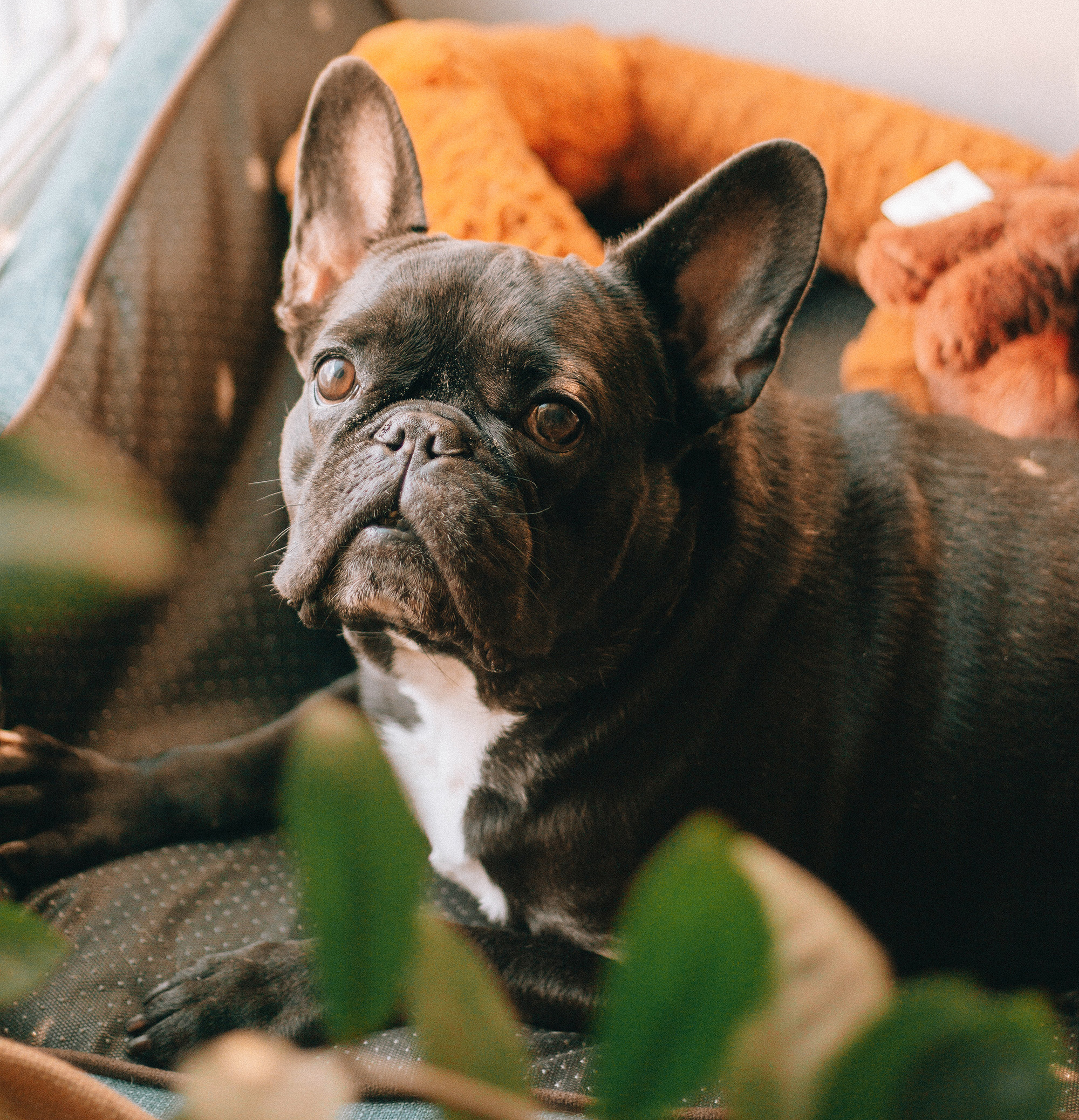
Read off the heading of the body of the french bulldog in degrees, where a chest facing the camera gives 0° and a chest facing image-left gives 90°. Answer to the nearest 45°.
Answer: approximately 45°

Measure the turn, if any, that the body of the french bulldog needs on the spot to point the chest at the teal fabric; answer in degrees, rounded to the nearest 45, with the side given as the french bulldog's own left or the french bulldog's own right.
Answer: approximately 90° to the french bulldog's own right

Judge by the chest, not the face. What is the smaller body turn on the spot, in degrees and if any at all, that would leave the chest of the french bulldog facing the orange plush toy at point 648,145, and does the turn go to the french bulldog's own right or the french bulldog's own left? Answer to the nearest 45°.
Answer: approximately 135° to the french bulldog's own right

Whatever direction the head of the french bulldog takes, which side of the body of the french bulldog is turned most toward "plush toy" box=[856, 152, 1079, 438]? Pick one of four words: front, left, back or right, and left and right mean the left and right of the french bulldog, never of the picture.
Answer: back
